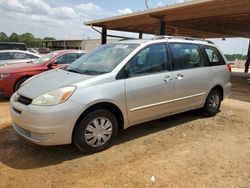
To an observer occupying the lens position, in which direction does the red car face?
facing the viewer and to the left of the viewer

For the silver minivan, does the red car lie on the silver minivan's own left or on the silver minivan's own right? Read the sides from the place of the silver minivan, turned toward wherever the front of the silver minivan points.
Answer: on the silver minivan's own right

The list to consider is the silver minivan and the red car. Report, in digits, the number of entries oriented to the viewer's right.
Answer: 0

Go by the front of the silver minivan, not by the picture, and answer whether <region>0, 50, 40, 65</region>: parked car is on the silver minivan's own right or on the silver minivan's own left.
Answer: on the silver minivan's own right

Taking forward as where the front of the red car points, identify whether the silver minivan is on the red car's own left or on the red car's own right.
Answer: on the red car's own left

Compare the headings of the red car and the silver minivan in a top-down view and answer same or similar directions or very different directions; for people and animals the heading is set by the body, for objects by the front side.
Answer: same or similar directions
